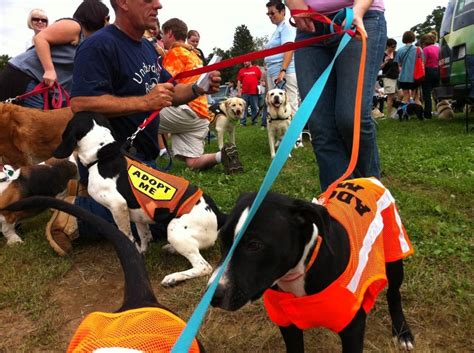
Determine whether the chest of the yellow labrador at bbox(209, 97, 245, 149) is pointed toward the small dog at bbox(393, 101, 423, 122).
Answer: no

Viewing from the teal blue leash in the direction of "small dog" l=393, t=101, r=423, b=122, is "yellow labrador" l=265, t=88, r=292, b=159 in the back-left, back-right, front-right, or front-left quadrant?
front-left

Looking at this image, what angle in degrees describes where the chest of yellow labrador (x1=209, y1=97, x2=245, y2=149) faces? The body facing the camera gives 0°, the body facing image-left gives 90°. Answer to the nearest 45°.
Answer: approximately 315°

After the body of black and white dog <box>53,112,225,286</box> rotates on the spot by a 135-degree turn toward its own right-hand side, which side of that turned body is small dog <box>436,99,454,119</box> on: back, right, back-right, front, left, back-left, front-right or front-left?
front

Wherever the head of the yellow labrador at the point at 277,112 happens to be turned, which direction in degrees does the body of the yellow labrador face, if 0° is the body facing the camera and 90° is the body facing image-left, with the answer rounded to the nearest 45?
approximately 0°

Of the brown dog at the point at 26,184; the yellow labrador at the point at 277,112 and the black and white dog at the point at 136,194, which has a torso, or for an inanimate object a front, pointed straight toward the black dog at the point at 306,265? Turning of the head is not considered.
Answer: the yellow labrador

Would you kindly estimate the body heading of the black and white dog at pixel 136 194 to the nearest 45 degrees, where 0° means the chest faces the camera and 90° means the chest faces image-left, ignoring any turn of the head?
approximately 90°

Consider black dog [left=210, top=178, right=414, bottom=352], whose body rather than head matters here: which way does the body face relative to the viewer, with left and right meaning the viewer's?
facing the viewer and to the left of the viewer

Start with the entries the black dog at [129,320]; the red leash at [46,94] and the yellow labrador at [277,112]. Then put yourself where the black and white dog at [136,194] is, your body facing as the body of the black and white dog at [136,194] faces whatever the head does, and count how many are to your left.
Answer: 1

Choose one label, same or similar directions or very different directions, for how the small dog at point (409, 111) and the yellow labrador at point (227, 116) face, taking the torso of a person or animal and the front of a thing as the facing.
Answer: very different directions

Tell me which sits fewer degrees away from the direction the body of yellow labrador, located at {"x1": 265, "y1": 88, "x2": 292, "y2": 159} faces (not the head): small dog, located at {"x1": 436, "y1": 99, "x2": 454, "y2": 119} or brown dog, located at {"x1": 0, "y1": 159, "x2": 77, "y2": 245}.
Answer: the brown dog

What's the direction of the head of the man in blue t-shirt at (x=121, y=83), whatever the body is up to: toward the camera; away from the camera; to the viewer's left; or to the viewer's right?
to the viewer's right
